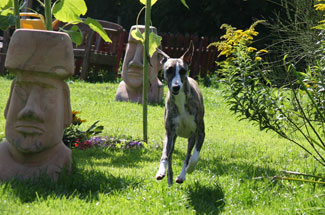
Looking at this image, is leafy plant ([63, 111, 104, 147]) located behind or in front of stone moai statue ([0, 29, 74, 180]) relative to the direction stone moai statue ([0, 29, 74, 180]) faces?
behind

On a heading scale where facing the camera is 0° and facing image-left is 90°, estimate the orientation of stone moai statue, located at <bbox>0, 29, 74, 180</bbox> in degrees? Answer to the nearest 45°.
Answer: approximately 45°

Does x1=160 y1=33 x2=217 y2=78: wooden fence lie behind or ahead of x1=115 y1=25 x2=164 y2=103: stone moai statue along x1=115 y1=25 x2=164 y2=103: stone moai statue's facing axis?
behind

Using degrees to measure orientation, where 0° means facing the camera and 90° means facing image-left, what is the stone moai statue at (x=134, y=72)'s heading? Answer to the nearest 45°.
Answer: approximately 45°

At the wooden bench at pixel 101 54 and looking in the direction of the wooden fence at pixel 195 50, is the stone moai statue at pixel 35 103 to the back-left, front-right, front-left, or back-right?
back-right

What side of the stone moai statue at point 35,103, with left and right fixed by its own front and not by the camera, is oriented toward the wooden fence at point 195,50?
back

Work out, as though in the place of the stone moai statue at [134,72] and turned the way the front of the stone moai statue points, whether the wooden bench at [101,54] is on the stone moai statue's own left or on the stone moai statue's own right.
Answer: on the stone moai statue's own right
